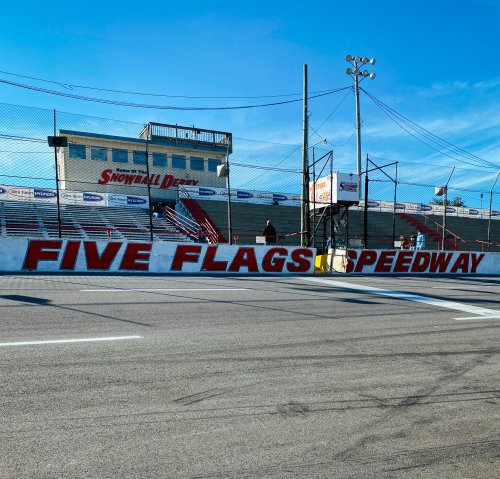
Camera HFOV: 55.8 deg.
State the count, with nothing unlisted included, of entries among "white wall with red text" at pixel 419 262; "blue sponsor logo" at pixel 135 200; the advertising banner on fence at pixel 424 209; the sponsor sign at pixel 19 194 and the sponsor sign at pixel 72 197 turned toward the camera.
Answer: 5

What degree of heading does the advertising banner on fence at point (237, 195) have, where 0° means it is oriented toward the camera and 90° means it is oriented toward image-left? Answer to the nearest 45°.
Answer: approximately 0°

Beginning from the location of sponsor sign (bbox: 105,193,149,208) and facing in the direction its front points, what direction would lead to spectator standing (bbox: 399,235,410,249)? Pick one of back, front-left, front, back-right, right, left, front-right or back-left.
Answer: front-left

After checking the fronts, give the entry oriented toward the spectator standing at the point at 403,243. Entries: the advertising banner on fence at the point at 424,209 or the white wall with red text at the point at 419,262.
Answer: the advertising banner on fence

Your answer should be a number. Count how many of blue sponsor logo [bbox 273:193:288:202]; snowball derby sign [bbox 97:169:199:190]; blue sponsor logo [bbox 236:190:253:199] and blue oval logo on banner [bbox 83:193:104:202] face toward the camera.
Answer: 4

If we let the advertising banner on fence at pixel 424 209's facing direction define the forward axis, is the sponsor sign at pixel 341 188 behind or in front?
in front

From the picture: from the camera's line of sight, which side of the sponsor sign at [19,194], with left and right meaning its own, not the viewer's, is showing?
front

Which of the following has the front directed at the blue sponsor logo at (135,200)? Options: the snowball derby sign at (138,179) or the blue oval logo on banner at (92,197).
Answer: the snowball derby sign

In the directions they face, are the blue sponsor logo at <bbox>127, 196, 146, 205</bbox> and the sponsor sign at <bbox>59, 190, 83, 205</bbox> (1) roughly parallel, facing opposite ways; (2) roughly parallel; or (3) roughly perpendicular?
roughly parallel

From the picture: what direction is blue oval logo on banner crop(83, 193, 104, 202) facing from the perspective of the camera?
toward the camera

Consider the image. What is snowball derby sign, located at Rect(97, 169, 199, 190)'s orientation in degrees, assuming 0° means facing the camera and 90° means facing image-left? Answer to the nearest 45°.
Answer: approximately 0°

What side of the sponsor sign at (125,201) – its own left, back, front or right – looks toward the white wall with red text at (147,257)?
front
